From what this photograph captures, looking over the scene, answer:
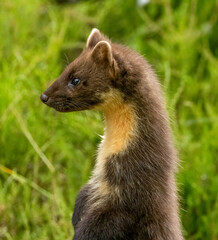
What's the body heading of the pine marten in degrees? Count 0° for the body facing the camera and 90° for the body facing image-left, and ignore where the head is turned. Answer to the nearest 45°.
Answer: approximately 90°
